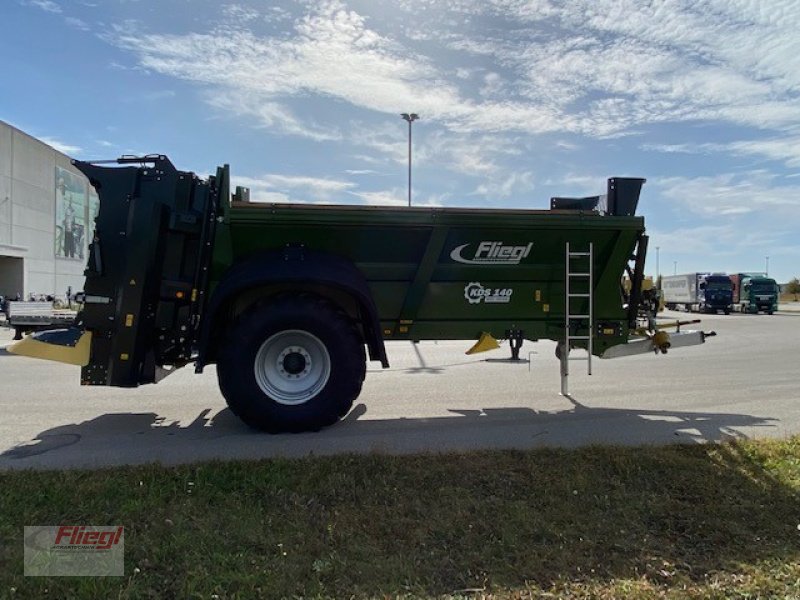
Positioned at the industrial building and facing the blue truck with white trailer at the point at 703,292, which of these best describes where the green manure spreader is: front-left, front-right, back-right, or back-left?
front-right

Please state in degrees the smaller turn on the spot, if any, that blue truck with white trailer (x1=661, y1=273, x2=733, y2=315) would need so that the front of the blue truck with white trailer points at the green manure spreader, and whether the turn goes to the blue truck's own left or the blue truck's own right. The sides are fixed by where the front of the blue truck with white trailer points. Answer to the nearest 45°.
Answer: approximately 45° to the blue truck's own right

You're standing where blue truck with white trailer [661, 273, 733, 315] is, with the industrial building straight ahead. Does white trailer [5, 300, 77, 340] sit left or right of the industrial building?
left

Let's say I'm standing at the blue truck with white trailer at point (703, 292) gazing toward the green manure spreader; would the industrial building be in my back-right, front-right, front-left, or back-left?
front-right

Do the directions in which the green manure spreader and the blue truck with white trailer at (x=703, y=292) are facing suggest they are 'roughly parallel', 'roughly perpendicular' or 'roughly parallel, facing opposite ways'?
roughly perpendicular

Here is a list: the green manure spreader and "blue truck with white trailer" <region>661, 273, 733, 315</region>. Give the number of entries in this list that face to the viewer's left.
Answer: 0

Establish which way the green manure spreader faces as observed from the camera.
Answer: facing to the right of the viewer

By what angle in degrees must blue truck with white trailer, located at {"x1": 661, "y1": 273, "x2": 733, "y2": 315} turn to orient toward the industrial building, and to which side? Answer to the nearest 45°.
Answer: approximately 90° to its right

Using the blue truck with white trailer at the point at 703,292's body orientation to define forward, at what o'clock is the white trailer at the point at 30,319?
the white trailer at the point at 30,319 is roughly at 2 o'clock from the blue truck with white trailer at the point at 703,292.

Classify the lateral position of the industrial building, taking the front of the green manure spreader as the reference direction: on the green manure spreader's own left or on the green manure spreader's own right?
on the green manure spreader's own left

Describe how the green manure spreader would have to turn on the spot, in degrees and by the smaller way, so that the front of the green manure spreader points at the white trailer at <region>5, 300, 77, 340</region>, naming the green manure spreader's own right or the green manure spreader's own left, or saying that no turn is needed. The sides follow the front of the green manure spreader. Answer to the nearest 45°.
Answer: approximately 135° to the green manure spreader's own left

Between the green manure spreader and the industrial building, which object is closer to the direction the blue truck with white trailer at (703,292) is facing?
the green manure spreader

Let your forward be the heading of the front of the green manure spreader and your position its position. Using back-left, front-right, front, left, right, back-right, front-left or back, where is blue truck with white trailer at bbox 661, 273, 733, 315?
front-left
